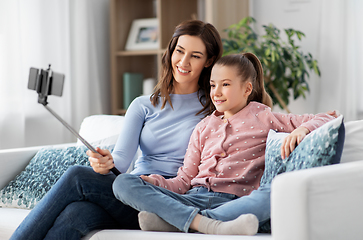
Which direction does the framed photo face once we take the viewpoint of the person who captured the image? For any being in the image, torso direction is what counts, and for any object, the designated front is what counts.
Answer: facing the viewer

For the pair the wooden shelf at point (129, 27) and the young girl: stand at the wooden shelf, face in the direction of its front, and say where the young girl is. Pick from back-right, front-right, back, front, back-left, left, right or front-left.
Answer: front

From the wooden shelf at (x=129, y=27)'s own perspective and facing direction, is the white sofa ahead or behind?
ahead

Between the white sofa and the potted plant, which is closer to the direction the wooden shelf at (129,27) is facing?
the white sofa

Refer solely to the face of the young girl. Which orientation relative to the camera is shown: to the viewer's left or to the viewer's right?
to the viewer's left

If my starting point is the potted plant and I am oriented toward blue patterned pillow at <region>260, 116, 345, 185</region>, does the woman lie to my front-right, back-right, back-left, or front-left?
front-right

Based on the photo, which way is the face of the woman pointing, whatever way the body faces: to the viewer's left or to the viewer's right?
to the viewer's left

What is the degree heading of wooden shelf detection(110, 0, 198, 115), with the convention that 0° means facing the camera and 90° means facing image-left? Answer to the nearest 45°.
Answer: approximately 0°

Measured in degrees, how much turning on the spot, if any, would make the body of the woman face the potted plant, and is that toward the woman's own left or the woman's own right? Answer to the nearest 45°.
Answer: approximately 180°

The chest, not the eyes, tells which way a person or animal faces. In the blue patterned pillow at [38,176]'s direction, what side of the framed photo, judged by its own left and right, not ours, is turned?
front

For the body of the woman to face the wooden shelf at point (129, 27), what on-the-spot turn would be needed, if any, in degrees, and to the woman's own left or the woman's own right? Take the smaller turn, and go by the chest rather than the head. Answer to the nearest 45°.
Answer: approximately 135° to the woman's own right

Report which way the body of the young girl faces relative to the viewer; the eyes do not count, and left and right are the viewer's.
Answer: facing the viewer and to the left of the viewer

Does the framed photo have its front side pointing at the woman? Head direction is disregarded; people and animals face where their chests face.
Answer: yes
